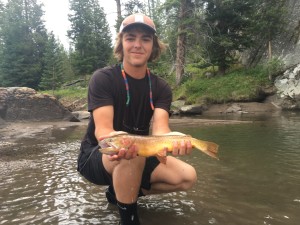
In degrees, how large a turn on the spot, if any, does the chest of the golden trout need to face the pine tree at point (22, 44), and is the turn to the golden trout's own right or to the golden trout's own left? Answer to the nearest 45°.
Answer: approximately 45° to the golden trout's own right

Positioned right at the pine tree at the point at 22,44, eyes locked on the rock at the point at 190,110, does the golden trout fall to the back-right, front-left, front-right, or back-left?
front-right

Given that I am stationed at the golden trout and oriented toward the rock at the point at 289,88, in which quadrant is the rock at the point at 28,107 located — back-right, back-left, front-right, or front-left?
front-left

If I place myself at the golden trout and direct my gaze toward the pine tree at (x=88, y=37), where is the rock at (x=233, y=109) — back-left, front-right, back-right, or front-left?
front-right

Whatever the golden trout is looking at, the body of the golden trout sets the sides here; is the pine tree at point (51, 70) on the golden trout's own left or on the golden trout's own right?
on the golden trout's own right

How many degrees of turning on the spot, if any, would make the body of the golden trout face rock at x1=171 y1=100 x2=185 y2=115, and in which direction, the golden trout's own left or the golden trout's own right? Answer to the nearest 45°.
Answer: approximately 90° to the golden trout's own right

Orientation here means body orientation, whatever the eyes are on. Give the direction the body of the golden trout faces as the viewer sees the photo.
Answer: to the viewer's left

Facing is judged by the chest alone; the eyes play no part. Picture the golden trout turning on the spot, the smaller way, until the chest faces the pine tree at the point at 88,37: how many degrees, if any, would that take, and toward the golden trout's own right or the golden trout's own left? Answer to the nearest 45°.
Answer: approximately 90° to the golden trout's own right

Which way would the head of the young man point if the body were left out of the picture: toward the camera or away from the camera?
toward the camera

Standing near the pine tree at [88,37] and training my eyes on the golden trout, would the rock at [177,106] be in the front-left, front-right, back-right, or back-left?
front-left

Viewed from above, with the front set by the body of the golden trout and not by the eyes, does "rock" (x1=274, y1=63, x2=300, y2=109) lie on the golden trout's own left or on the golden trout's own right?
on the golden trout's own right

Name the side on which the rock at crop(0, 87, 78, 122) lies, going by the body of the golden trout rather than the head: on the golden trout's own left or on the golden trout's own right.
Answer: on the golden trout's own right
